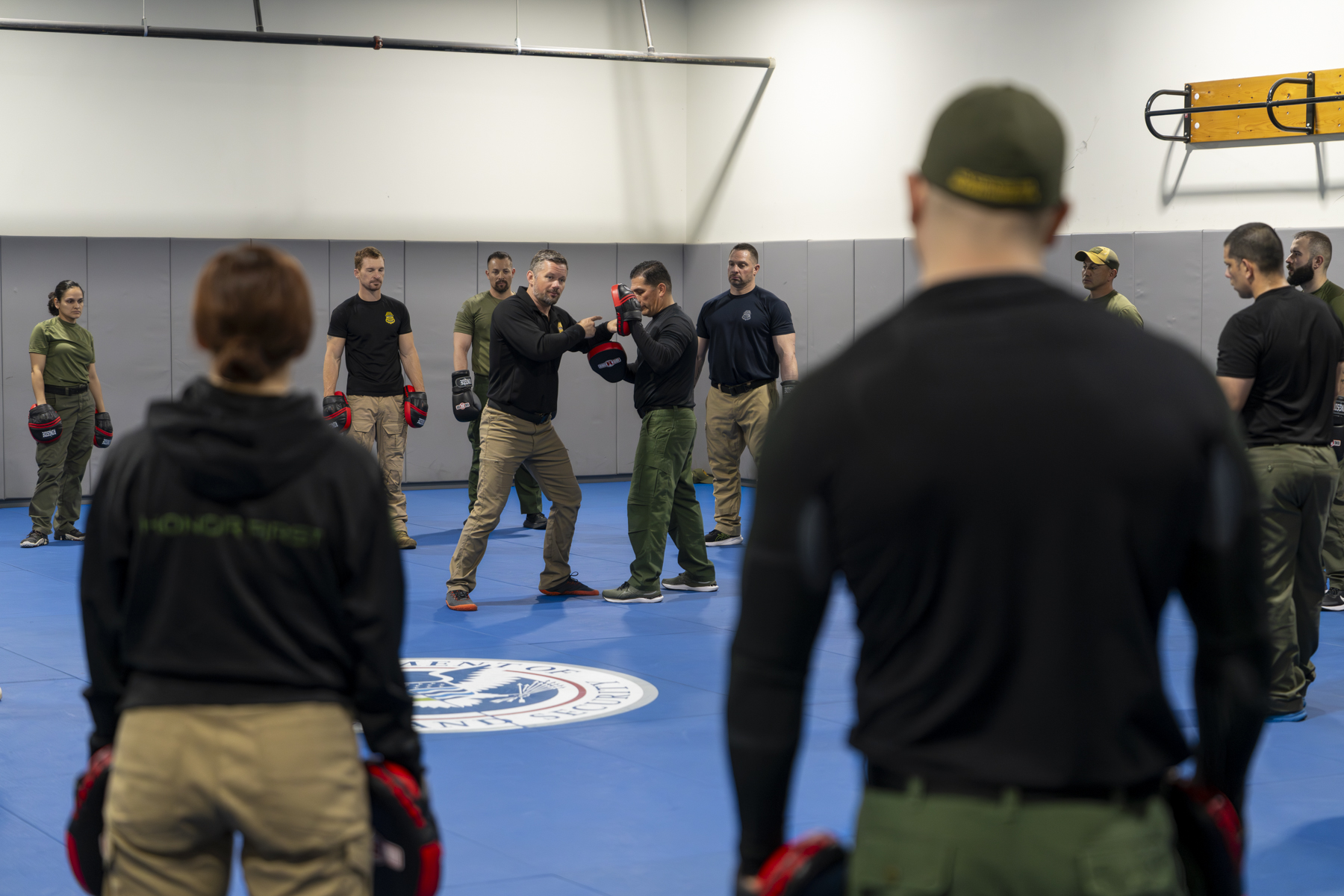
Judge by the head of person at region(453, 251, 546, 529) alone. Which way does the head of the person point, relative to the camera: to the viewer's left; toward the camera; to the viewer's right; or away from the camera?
toward the camera

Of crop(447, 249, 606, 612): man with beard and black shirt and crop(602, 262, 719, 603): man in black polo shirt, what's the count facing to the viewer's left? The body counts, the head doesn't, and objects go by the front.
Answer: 1

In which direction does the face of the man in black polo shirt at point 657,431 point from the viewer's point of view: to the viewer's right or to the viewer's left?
to the viewer's left

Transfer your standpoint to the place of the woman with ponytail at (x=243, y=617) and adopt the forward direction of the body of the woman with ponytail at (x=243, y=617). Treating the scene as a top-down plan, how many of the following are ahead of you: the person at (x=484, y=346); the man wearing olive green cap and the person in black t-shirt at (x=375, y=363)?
2

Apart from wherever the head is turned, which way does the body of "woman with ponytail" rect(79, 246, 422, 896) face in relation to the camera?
away from the camera

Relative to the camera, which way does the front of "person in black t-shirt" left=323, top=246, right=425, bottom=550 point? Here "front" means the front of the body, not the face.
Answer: toward the camera

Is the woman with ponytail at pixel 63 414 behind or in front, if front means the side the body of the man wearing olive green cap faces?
in front

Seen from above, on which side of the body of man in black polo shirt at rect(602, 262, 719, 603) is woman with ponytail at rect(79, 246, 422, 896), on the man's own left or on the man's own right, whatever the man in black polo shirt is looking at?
on the man's own left

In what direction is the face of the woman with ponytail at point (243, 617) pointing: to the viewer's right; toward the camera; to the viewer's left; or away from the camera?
away from the camera

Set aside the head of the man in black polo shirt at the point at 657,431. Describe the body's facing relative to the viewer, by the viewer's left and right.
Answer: facing to the left of the viewer

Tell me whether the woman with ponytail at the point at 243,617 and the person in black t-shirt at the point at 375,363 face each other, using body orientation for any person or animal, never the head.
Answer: yes

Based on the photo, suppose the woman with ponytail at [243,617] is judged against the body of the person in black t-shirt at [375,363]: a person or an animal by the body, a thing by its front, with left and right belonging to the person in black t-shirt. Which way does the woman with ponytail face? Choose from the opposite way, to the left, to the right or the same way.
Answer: the opposite way
